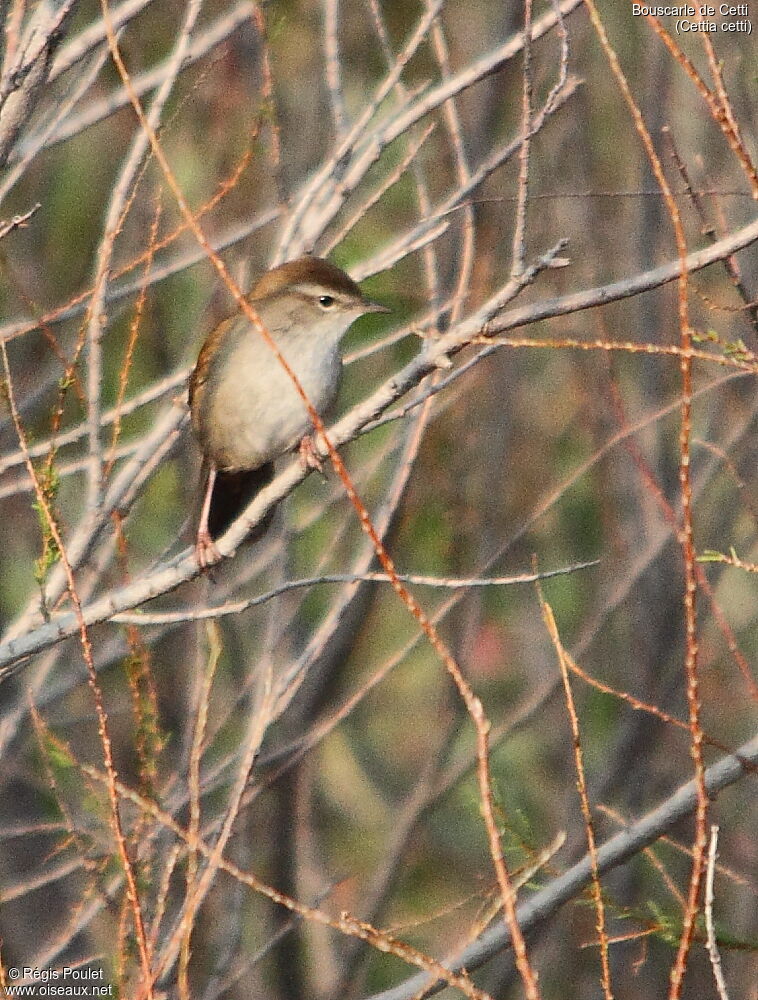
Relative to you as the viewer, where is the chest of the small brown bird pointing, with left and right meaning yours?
facing the viewer and to the right of the viewer
